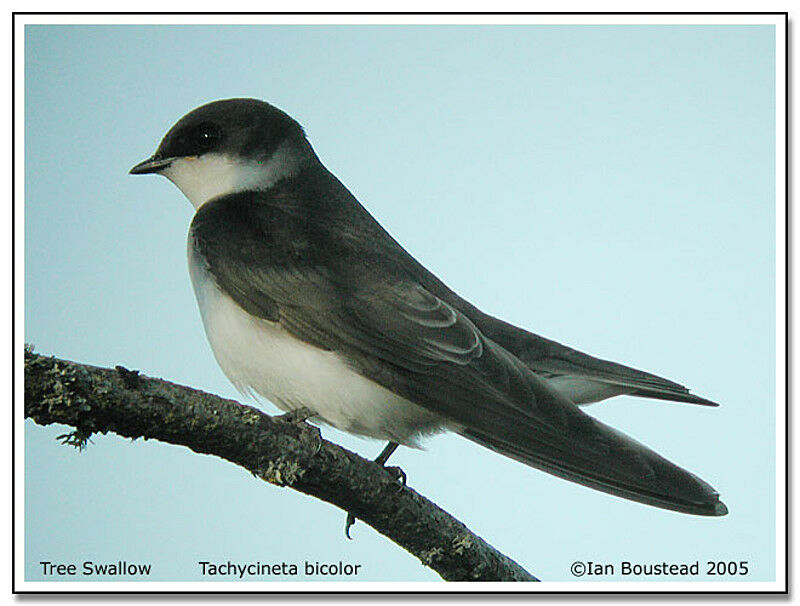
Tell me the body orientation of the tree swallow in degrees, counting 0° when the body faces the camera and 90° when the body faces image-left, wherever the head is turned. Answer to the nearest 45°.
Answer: approximately 90°
